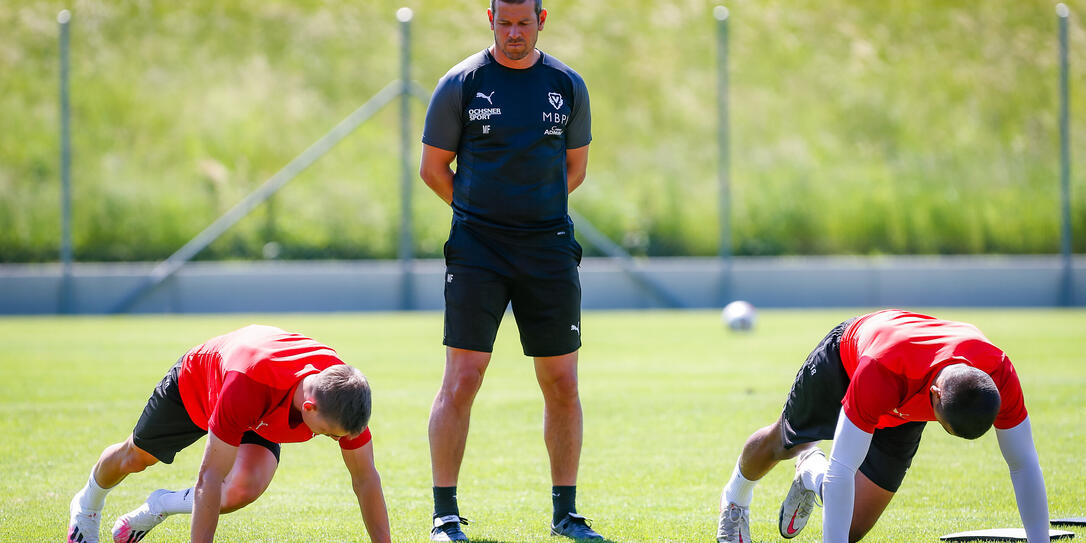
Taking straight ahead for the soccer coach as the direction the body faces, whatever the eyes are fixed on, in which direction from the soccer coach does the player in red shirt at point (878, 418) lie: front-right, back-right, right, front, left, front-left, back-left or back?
front-left

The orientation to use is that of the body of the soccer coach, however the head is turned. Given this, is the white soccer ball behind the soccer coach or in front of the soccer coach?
behind

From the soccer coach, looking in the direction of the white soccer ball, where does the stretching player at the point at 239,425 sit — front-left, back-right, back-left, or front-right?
back-left

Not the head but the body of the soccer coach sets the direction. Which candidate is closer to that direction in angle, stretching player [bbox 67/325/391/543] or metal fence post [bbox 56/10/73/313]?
the stretching player

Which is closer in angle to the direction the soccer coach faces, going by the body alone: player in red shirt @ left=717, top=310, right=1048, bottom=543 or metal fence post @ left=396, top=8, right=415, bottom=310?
the player in red shirt

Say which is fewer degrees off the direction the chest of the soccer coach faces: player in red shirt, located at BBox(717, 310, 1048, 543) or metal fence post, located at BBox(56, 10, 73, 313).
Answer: the player in red shirt

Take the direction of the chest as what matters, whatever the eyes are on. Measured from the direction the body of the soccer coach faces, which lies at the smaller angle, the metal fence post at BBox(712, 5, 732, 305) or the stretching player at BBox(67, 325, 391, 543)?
the stretching player

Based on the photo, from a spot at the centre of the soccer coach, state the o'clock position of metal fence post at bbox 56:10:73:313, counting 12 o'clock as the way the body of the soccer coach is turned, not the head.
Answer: The metal fence post is roughly at 5 o'clock from the soccer coach.

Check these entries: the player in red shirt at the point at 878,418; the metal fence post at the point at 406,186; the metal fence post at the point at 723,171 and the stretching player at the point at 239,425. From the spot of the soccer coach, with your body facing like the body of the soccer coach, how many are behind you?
2

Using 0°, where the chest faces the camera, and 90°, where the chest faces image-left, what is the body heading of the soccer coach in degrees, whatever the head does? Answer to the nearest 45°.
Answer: approximately 0°

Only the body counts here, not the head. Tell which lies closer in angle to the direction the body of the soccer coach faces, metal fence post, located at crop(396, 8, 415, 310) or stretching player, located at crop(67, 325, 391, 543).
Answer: the stretching player

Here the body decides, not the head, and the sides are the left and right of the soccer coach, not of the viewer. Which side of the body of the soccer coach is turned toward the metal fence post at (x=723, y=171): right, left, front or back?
back
